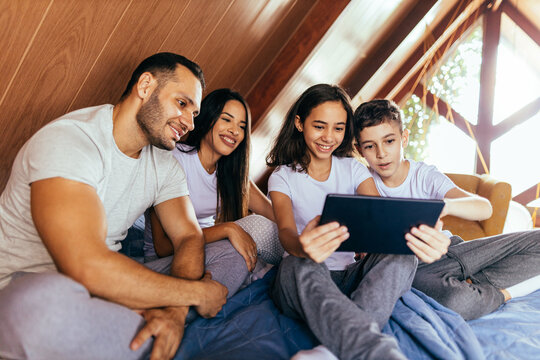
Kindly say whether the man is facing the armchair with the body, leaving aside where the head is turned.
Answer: no

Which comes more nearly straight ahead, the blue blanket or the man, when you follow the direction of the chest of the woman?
the blue blanket

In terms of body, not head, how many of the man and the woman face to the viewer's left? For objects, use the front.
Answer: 0

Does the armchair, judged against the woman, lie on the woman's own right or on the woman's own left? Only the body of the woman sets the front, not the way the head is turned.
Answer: on the woman's own left

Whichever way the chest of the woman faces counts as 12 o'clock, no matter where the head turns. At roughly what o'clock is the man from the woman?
The man is roughly at 2 o'clock from the woman.

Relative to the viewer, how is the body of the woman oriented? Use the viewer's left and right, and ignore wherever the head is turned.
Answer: facing the viewer and to the right of the viewer

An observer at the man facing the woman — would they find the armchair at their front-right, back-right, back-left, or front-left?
front-right

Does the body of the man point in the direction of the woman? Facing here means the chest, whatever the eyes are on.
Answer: no

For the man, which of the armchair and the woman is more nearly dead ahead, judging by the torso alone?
the armchair

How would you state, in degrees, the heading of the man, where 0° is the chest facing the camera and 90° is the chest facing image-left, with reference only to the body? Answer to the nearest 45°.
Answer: approximately 315°

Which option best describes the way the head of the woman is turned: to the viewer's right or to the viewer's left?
to the viewer's right

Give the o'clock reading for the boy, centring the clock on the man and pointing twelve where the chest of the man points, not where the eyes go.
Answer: The boy is roughly at 10 o'clock from the man.
